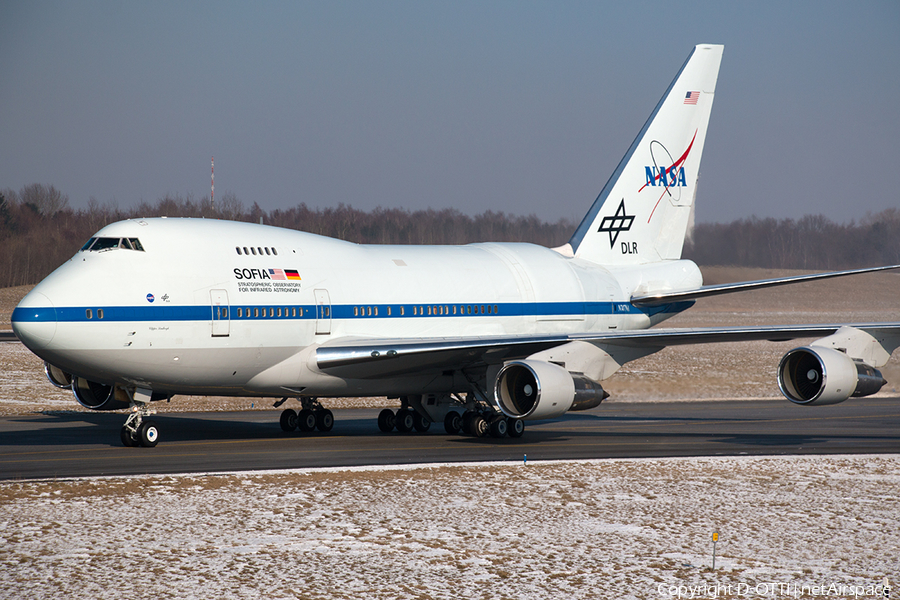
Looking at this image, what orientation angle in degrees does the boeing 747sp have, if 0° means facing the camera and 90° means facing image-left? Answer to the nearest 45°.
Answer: approximately 45°
